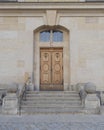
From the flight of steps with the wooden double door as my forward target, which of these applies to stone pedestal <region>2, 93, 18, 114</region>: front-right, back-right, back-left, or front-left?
back-left

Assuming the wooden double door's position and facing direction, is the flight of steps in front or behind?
in front

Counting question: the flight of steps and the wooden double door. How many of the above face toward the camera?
2

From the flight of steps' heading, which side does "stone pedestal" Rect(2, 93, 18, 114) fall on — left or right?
on its right

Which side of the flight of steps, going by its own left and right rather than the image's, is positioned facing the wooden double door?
back

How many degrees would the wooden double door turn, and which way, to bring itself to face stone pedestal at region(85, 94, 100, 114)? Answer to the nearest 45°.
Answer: approximately 45° to its left

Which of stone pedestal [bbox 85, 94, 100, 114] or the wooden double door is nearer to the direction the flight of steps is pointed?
the stone pedestal

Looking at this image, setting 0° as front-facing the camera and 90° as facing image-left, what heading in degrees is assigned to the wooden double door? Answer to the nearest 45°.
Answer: approximately 0°
